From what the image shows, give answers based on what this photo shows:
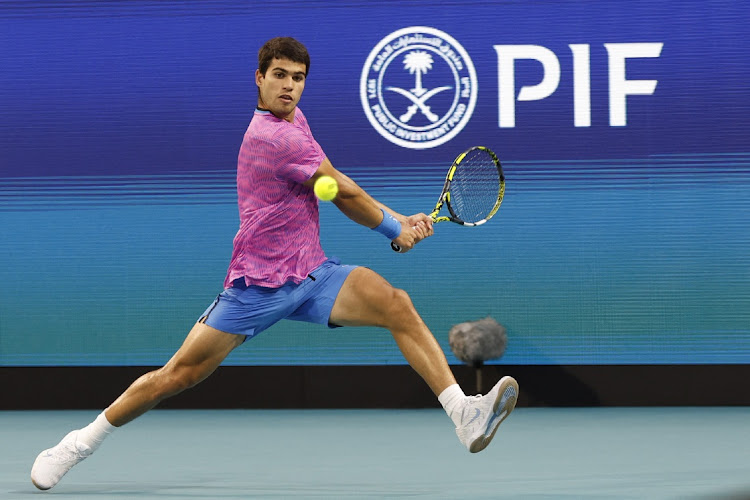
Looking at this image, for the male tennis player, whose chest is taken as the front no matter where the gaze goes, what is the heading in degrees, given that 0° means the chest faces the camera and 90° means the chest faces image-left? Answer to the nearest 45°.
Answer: approximately 270°
